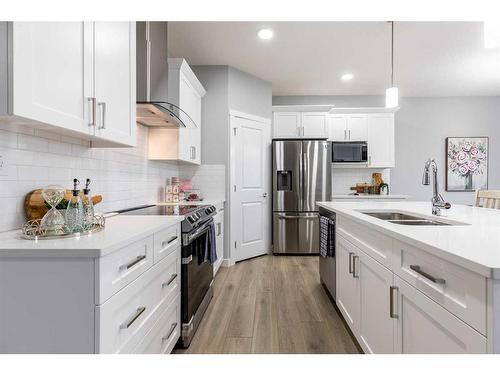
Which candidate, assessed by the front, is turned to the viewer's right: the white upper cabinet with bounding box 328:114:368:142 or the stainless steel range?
the stainless steel range

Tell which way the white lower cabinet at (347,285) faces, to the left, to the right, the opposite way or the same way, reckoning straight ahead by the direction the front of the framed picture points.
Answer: to the right

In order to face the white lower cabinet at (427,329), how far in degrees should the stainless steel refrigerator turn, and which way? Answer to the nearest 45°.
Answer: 0° — it already faces it

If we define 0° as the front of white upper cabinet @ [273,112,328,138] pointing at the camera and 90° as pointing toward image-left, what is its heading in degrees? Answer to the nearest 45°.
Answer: approximately 0°

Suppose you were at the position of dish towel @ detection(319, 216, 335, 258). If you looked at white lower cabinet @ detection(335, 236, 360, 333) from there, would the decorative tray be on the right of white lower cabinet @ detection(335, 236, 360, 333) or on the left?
right

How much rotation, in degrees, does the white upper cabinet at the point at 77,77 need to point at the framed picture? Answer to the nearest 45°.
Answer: approximately 45° to its left

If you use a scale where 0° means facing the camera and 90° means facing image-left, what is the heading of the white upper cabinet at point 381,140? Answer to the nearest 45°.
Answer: approximately 0°

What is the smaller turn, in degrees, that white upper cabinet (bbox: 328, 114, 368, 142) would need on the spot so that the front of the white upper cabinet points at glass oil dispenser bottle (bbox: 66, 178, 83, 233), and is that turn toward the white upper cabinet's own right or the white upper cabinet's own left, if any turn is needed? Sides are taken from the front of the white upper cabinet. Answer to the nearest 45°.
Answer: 0° — it already faces it

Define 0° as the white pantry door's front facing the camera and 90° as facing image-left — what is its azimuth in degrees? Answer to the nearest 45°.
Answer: approximately 315°

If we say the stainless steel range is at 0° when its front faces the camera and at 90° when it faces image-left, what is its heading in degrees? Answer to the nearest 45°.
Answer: approximately 270°
